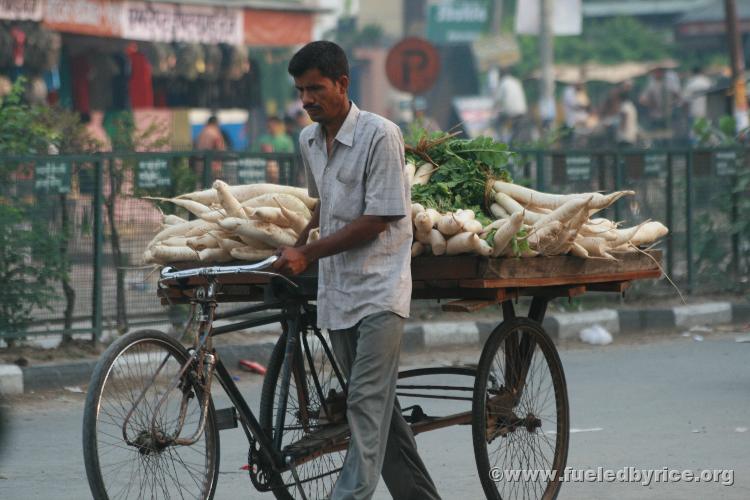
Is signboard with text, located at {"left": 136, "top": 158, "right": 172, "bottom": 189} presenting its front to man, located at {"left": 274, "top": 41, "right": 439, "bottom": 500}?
yes

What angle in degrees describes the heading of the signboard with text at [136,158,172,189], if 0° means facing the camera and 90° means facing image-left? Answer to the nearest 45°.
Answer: approximately 0°

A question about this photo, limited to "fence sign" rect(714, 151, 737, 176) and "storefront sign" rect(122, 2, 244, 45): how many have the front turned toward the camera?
2

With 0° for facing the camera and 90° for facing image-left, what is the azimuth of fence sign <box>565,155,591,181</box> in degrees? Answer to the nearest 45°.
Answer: approximately 0°

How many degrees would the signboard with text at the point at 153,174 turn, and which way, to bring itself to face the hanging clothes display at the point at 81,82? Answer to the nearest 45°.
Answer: approximately 180°

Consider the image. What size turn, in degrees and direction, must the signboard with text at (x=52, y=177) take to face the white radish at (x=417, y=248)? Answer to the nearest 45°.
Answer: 0° — it already faces it

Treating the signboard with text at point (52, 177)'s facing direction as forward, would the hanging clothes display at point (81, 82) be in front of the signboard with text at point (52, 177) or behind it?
behind

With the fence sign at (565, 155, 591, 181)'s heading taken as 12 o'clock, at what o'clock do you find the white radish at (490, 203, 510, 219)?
The white radish is roughly at 12 o'clock from the fence sign.

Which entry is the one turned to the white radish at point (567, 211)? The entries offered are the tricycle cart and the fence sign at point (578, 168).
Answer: the fence sign
